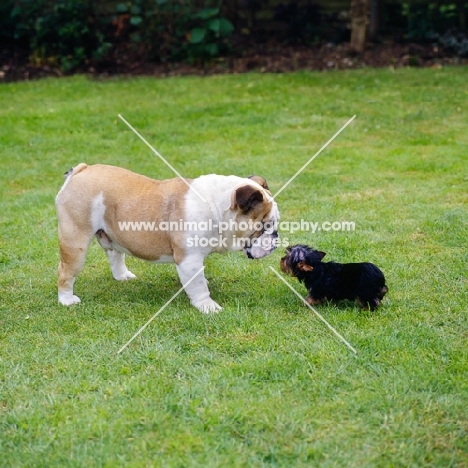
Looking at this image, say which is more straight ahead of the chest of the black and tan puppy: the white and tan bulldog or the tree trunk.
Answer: the white and tan bulldog

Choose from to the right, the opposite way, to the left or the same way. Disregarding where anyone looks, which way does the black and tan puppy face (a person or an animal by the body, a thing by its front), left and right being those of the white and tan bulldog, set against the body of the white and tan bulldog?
the opposite way

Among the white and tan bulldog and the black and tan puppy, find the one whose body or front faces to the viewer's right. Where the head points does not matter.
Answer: the white and tan bulldog

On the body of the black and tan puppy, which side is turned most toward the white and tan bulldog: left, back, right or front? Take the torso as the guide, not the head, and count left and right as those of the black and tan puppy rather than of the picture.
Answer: front

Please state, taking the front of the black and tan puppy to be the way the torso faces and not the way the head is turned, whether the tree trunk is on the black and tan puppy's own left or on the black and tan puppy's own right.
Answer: on the black and tan puppy's own right

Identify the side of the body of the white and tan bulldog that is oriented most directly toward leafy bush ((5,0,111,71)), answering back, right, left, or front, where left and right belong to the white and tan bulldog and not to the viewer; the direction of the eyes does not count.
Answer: left

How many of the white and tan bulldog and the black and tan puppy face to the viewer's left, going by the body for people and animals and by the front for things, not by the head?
1

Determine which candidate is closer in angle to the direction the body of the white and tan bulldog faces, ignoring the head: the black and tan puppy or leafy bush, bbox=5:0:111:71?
the black and tan puppy

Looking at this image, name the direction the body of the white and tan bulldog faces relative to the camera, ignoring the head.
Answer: to the viewer's right

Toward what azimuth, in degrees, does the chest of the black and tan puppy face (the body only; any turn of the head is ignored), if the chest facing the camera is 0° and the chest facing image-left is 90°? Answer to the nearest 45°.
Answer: approximately 90°

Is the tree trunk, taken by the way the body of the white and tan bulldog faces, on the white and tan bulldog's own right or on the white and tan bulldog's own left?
on the white and tan bulldog's own left

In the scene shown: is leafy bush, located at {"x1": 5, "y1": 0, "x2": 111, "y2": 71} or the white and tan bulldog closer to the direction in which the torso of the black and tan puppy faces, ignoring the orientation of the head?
the white and tan bulldog

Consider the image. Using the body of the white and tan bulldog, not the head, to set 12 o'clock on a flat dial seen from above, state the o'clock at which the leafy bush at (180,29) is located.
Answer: The leafy bush is roughly at 9 o'clock from the white and tan bulldog.
